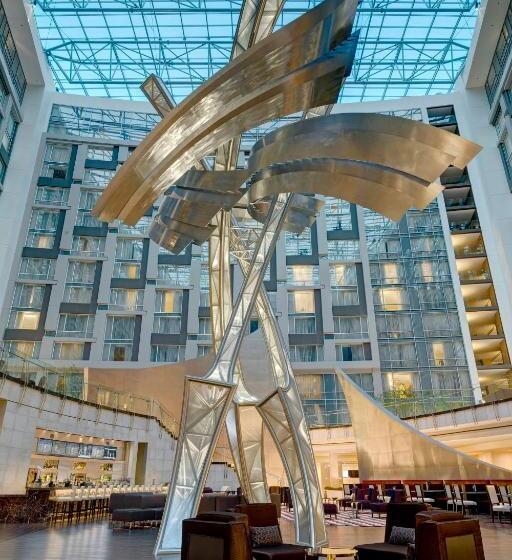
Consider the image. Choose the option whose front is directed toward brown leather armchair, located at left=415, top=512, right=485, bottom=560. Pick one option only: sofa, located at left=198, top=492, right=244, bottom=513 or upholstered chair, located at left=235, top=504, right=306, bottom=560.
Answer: the upholstered chair

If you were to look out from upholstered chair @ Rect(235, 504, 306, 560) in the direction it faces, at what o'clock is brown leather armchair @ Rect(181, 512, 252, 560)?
The brown leather armchair is roughly at 2 o'clock from the upholstered chair.

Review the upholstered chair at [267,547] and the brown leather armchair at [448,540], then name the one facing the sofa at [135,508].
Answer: the brown leather armchair

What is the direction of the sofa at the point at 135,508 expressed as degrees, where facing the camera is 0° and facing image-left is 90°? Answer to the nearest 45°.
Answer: approximately 0°

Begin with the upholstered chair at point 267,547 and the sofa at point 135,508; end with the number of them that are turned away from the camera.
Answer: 0

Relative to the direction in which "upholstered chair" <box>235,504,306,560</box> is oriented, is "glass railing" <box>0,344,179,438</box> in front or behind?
behind

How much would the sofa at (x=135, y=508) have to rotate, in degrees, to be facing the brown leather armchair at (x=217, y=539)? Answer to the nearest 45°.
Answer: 0° — it already faces it

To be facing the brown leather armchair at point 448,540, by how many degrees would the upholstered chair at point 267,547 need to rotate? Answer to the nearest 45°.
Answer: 0° — it already faces it
